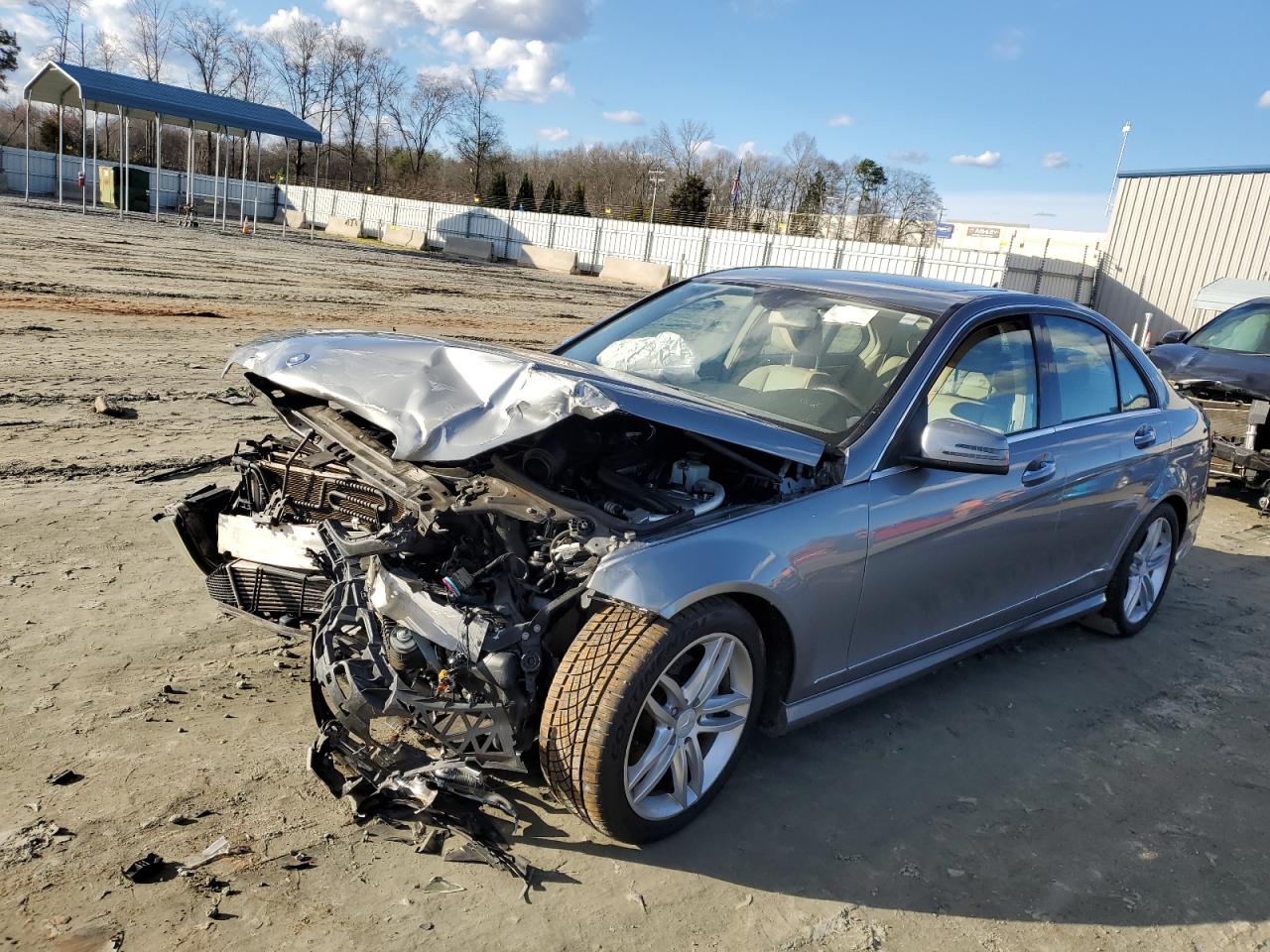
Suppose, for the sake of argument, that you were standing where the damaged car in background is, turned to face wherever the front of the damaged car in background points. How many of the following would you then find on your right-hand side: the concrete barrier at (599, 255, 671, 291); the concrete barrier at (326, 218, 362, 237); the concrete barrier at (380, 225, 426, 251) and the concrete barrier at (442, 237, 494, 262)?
4

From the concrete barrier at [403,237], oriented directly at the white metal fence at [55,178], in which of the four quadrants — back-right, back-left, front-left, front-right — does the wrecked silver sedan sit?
back-left

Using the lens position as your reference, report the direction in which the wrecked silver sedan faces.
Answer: facing the viewer and to the left of the viewer

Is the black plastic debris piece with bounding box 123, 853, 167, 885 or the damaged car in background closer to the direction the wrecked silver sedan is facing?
the black plastic debris piece

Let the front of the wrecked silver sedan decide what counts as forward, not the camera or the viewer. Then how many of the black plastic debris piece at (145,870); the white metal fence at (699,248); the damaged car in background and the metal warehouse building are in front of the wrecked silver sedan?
1

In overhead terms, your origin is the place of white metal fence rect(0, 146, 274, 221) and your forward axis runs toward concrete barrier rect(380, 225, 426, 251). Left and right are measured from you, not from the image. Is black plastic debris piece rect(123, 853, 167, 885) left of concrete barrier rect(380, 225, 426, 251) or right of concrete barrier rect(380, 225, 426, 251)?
right

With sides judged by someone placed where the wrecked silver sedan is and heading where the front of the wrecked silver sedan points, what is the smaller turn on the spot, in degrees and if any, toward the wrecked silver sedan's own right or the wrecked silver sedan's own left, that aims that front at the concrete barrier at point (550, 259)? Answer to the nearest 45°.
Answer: approximately 135° to the wrecked silver sedan's own right

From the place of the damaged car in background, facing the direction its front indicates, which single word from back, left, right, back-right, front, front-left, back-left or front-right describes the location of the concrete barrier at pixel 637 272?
right

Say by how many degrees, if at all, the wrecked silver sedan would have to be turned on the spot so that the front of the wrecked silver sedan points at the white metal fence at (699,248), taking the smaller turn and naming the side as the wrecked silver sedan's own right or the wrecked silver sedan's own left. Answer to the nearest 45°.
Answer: approximately 135° to the wrecked silver sedan's own right

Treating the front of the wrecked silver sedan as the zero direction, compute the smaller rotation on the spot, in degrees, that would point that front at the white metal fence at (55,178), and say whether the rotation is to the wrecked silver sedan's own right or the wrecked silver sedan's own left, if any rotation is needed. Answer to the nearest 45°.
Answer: approximately 90° to the wrecked silver sedan's own right

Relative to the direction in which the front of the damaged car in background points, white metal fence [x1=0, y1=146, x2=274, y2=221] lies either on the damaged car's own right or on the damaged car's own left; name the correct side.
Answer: on the damaged car's own right

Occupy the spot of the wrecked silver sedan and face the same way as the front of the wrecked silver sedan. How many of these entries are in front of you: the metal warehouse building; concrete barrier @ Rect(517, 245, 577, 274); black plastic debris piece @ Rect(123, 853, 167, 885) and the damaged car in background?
1

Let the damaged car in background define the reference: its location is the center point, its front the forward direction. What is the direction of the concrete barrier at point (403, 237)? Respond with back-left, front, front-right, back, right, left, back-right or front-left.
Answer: right
